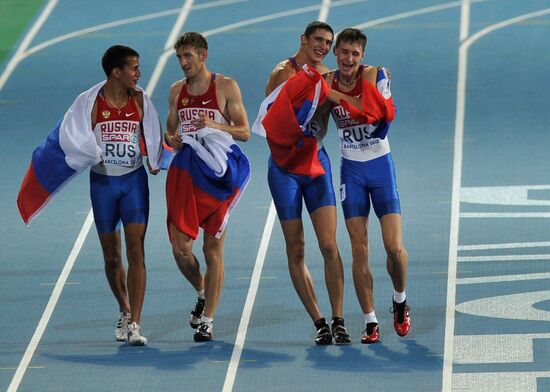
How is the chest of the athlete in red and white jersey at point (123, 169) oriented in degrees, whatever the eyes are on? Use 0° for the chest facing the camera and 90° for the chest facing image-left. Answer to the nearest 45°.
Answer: approximately 0°

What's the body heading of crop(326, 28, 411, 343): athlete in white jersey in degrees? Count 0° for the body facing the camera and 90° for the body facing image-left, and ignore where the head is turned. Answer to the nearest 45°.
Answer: approximately 0°

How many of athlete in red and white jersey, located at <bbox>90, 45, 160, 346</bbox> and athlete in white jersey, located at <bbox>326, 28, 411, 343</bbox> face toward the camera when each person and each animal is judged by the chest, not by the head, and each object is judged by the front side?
2

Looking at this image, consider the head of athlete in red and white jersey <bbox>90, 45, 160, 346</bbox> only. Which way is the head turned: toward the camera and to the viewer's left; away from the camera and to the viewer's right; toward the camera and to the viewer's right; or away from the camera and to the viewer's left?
toward the camera and to the viewer's right

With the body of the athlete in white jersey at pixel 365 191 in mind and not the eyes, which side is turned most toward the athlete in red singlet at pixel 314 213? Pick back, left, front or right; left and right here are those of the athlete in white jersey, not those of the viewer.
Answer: right

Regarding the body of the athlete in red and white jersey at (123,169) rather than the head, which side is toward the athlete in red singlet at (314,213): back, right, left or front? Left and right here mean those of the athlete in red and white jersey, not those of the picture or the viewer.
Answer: left

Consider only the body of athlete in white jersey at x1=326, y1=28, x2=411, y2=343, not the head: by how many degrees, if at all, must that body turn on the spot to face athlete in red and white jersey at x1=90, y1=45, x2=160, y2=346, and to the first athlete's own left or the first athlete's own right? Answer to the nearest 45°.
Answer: approximately 90° to the first athlete's own right
